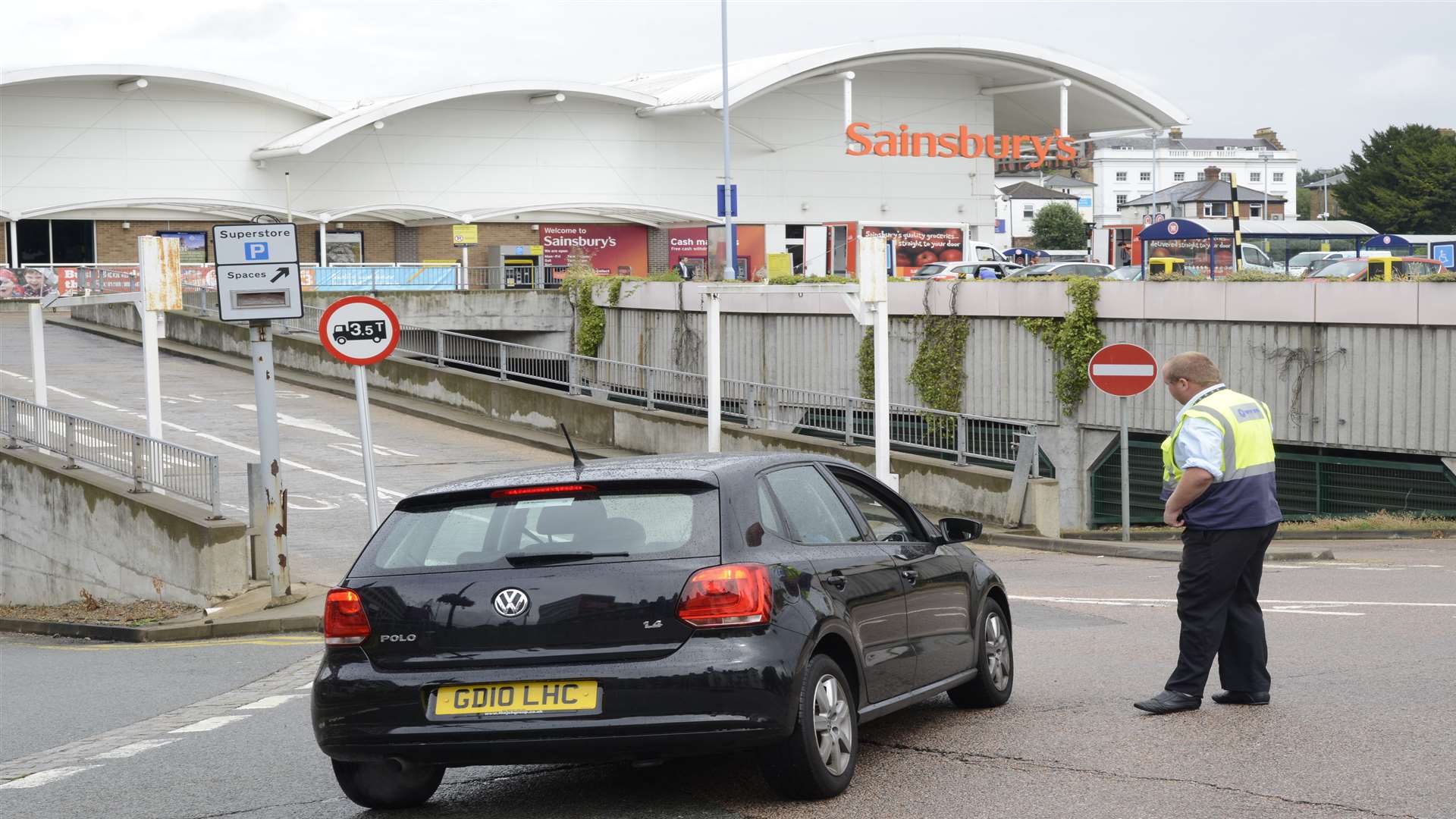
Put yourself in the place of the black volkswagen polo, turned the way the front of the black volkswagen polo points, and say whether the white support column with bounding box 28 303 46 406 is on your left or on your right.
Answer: on your left

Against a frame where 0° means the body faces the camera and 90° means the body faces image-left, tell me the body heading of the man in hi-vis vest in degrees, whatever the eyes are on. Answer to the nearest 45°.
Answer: approximately 135°

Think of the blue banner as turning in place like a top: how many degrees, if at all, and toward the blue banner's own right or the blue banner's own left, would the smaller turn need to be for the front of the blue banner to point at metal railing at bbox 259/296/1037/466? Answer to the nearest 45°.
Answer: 0° — it already faces it

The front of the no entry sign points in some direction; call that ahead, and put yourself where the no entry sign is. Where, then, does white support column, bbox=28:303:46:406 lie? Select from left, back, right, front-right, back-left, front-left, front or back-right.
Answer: right

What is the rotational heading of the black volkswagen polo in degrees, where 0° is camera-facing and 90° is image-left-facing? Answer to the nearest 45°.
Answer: approximately 225°

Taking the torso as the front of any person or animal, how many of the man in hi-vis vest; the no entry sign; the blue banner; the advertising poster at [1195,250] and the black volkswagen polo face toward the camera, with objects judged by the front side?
3

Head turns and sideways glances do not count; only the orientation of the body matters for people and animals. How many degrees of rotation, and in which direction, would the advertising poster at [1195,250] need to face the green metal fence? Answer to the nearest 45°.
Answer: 0° — it already faces it

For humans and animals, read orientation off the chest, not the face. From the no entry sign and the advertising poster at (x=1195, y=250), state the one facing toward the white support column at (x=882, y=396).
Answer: the advertising poster

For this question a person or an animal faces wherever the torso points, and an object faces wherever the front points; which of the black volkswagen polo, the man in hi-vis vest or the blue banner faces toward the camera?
the blue banner

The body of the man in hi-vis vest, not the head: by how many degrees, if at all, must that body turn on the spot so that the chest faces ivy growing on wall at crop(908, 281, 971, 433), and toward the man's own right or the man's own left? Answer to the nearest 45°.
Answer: approximately 45° to the man's own right

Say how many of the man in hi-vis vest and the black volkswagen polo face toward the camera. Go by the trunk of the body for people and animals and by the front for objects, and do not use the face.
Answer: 0

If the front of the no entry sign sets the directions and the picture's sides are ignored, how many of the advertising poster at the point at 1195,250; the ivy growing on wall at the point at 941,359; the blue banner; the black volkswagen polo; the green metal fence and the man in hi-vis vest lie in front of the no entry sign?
2

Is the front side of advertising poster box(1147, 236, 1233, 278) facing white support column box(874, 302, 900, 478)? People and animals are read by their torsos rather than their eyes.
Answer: yes

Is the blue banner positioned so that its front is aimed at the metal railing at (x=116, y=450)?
yes
